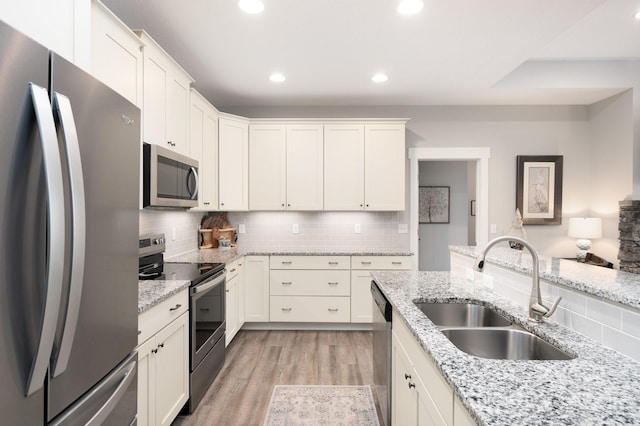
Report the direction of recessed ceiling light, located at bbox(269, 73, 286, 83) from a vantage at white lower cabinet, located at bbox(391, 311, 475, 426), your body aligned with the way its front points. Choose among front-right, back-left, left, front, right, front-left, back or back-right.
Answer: front-right

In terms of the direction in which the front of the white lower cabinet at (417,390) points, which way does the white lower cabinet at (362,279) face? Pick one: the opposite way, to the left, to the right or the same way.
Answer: to the left

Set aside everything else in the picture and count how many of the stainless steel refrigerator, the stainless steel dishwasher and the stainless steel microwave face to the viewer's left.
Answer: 1

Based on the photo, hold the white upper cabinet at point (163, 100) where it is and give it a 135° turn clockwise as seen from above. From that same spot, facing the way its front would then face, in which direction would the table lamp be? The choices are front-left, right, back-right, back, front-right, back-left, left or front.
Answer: back

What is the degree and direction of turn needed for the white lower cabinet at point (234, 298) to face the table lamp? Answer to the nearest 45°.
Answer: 0° — it already faces it

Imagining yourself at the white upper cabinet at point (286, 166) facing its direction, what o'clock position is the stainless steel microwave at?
The stainless steel microwave is roughly at 1 o'clock from the white upper cabinet.

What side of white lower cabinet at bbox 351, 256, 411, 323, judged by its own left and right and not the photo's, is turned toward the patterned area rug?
front

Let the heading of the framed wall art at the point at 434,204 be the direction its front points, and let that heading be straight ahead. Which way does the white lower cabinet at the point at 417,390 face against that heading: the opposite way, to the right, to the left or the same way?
to the right

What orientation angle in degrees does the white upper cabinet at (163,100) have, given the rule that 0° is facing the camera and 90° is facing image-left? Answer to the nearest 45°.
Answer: approximately 315°

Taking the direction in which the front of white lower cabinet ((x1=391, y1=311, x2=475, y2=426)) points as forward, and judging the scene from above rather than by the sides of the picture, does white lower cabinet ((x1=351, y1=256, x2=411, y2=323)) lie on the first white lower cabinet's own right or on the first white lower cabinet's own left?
on the first white lower cabinet's own right

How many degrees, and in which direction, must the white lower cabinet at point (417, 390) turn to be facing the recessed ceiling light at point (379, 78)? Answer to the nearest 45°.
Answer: approximately 90° to its right

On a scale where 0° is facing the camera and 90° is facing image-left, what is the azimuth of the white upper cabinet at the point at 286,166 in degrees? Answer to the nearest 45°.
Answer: approximately 0°

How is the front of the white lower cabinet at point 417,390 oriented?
to the viewer's left
